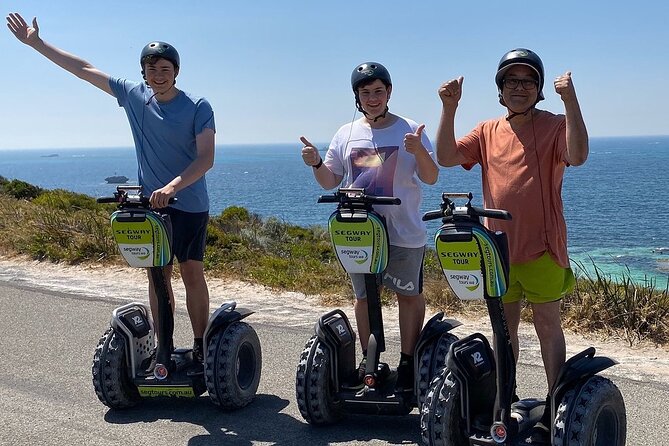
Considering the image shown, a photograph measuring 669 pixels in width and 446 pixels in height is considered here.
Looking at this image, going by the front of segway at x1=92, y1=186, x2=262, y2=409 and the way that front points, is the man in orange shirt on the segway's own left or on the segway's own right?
on the segway's own left

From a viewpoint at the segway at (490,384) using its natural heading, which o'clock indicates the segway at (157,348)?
the segway at (157,348) is roughly at 2 o'clock from the segway at (490,384).

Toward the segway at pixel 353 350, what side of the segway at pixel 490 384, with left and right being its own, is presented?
right

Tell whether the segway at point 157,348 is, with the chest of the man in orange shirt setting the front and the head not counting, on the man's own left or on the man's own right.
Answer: on the man's own right

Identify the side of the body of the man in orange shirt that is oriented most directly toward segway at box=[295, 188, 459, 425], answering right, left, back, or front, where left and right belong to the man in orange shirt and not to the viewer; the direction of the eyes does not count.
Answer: right

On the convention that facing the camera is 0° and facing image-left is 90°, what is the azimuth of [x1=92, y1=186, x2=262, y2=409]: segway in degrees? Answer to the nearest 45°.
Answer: approximately 45°

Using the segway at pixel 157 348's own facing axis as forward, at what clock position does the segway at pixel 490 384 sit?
the segway at pixel 490 384 is roughly at 9 o'clock from the segway at pixel 157 348.
